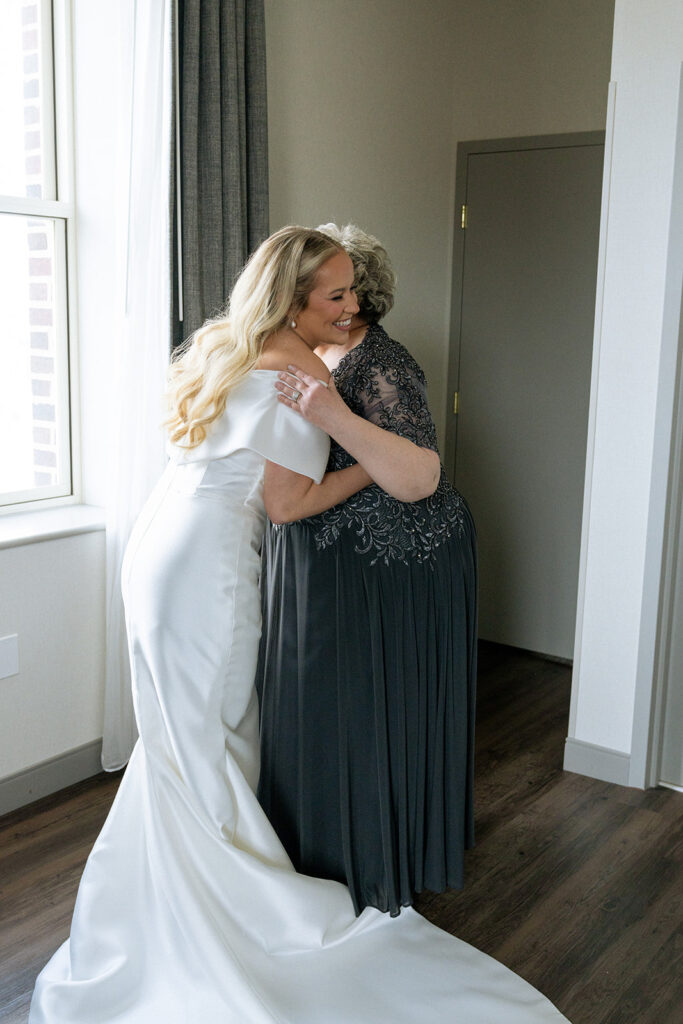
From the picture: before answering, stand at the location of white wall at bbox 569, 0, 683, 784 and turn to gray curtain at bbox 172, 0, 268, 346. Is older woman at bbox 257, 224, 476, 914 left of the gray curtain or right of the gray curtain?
left

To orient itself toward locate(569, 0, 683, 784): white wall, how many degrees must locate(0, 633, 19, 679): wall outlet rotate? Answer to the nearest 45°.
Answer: approximately 45° to its left

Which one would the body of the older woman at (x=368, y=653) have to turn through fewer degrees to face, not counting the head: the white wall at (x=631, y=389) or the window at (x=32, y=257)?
the window

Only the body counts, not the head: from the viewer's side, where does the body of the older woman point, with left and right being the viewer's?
facing to the left of the viewer

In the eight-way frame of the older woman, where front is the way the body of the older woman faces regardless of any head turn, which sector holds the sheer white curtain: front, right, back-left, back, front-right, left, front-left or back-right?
front-right

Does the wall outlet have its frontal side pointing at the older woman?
yes

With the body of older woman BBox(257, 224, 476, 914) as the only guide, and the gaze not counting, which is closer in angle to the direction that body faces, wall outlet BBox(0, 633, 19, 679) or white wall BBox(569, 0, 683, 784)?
the wall outlet
